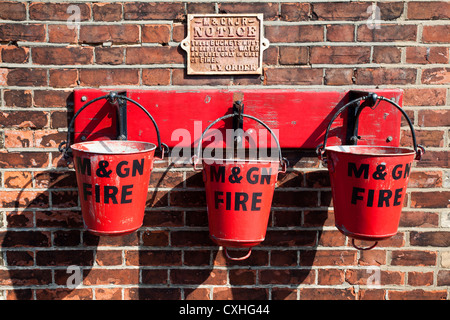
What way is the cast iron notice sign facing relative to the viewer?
toward the camera
